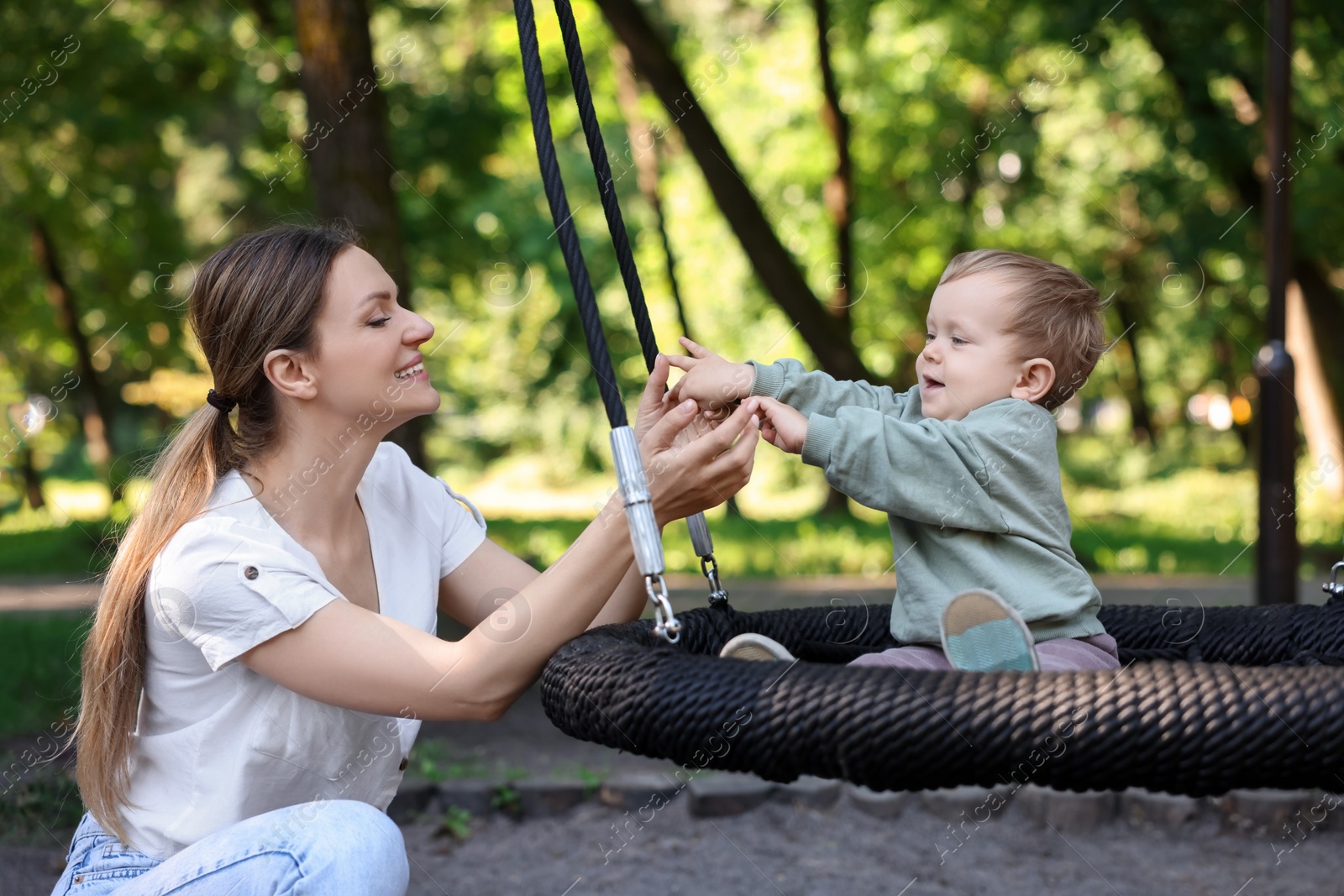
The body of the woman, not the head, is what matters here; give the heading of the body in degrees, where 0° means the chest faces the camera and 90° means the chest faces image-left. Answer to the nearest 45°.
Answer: approximately 270°

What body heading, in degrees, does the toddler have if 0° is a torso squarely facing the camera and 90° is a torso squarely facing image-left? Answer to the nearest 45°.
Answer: approximately 90°

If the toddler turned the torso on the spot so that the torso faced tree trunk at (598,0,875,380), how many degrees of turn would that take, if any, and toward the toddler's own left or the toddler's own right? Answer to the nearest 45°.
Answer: approximately 90° to the toddler's own right

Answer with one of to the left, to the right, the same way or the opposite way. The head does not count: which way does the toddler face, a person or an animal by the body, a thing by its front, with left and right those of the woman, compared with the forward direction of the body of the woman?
the opposite way

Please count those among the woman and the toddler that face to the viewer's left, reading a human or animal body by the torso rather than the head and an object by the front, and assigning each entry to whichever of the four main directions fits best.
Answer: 1

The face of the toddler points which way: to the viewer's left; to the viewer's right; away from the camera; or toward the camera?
to the viewer's left

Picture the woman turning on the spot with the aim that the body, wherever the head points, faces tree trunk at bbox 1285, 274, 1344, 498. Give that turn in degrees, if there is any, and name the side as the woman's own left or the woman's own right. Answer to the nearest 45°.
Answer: approximately 45° to the woman's own left

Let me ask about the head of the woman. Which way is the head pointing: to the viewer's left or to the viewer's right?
to the viewer's right

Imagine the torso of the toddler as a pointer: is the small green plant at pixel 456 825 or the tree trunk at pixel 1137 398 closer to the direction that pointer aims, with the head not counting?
the small green plant

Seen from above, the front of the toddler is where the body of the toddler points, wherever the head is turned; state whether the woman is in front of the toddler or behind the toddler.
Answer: in front
